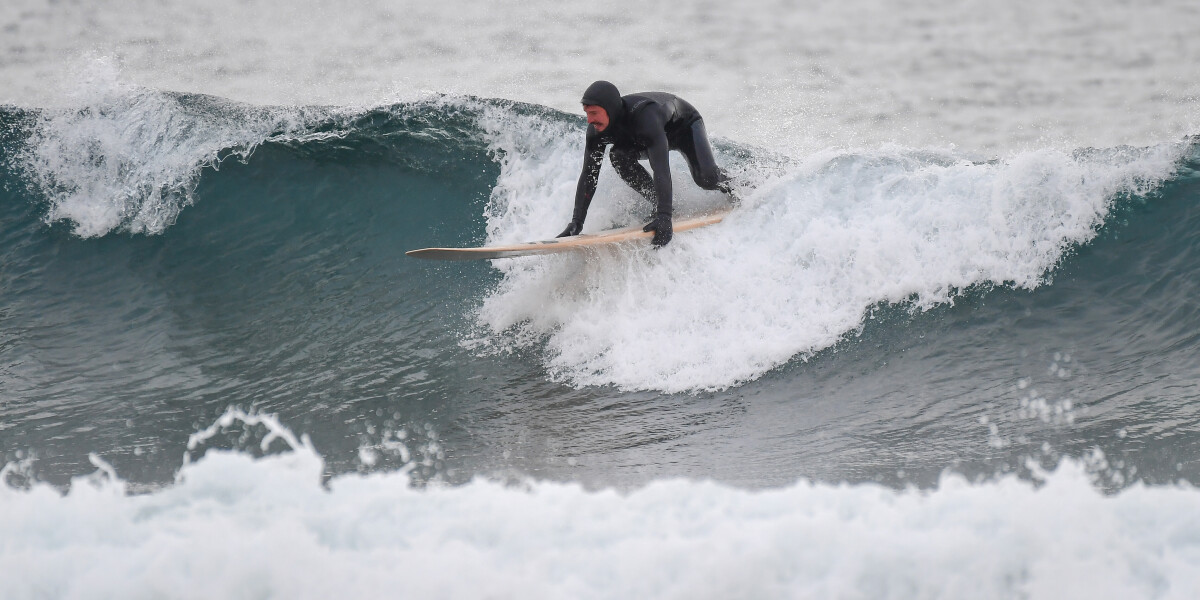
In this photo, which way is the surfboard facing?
to the viewer's left

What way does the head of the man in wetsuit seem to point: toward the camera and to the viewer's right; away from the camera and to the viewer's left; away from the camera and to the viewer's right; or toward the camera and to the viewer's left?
toward the camera and to the viewer's left
